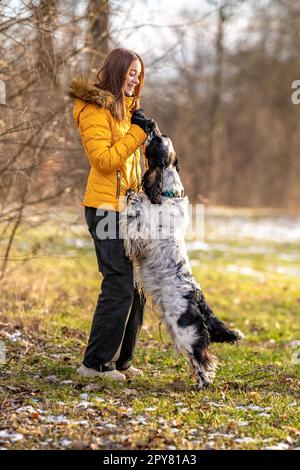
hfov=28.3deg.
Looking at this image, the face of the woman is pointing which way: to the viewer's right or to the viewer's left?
to the viewer's right

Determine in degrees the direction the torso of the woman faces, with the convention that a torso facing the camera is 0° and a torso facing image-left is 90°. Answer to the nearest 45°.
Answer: approximately 270°
